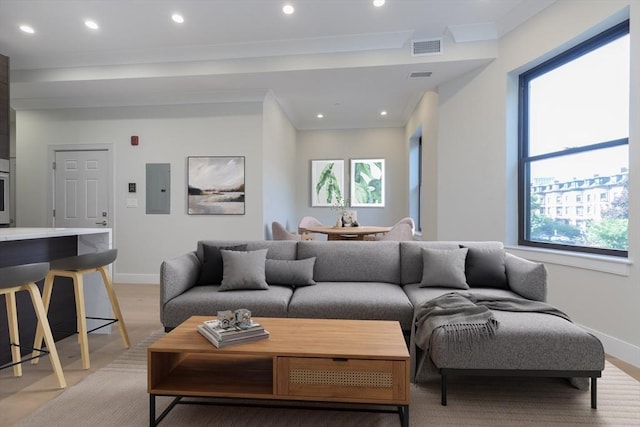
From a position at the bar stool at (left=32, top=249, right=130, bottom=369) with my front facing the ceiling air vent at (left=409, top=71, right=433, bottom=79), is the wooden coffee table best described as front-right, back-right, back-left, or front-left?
front-right

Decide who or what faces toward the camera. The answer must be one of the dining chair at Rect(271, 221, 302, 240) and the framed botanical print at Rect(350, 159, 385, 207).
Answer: the framed botanical print

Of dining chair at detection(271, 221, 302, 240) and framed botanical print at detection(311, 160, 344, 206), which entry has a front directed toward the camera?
the framed botanical print

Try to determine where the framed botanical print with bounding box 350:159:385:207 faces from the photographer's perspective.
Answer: facing the viewer

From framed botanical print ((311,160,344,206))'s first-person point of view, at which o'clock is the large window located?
The large window is roughly at 11 o'clock from the framed botanical print.

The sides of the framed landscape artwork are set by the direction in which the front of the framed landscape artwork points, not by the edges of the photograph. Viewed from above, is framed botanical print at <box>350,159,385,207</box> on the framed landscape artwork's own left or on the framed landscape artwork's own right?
on the framed landscape artwork's own left

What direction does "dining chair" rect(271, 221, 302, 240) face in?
to the viewer's right

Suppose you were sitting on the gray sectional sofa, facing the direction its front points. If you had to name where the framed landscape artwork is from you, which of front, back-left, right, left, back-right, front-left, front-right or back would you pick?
back-right

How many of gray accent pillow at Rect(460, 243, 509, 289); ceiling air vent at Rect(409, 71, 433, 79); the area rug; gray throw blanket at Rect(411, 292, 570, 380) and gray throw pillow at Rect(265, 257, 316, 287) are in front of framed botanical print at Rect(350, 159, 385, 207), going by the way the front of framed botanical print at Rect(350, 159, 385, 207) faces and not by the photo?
5

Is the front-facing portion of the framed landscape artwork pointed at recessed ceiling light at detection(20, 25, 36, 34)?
no

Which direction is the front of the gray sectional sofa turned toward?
toward the camera

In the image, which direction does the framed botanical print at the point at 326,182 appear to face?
toward the camera

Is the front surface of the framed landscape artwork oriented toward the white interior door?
no

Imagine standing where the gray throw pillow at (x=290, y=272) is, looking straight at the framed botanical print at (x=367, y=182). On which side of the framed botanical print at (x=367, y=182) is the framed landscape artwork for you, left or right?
left

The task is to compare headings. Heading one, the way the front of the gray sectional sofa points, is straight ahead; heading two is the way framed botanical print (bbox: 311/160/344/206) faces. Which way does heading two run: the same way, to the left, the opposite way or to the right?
the same way

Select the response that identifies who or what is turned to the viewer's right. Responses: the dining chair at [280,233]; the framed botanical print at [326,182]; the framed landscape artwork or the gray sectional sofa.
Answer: the dining chair

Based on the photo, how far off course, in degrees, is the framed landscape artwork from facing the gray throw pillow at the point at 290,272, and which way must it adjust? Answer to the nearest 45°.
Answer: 0° — it already faces it
